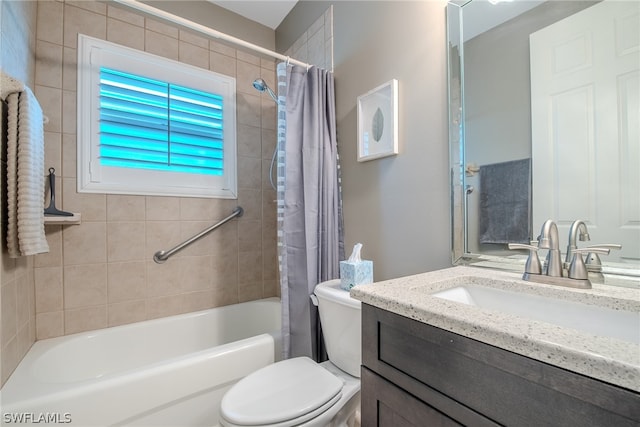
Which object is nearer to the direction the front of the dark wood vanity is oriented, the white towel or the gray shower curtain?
the white towel

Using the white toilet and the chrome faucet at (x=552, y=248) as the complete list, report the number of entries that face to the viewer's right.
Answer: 0

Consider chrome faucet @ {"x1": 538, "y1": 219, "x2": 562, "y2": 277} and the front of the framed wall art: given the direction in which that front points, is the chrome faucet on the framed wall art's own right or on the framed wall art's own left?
on the framed wall art's own left

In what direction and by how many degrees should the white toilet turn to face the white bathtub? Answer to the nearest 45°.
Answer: approximately 45° to its right

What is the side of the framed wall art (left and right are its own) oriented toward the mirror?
left

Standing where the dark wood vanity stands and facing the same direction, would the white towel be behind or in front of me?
in front

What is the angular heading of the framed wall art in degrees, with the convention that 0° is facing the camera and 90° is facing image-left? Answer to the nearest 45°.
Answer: approximately 45°

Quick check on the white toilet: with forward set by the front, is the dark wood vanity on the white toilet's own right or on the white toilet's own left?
on the white toilet's own left

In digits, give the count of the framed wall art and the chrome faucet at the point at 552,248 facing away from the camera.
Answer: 0

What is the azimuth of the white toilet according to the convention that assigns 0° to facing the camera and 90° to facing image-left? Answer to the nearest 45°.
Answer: approximately 45°
